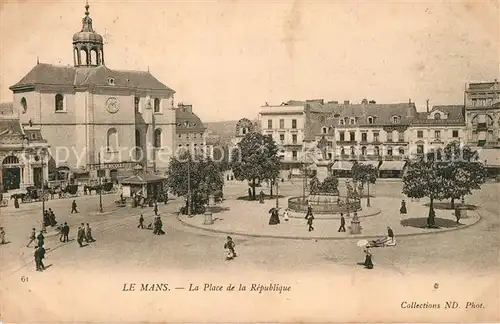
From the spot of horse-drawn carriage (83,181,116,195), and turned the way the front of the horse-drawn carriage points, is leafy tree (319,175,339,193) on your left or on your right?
on your left

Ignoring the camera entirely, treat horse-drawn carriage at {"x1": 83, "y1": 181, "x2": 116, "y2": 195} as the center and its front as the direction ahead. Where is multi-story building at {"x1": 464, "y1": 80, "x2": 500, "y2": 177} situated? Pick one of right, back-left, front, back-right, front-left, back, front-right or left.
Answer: back

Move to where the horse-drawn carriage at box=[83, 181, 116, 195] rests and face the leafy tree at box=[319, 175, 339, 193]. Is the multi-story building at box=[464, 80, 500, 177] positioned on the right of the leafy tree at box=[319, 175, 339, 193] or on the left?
left

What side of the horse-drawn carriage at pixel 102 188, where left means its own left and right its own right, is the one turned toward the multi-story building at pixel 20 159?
front

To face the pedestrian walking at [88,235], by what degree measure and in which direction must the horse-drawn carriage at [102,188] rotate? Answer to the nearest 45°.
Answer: approximately 90° to its left

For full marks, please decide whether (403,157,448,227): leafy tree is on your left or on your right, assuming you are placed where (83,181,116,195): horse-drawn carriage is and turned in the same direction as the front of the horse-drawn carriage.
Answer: on your left

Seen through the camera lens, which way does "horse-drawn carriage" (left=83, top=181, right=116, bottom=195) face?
facing to the left of the viewer

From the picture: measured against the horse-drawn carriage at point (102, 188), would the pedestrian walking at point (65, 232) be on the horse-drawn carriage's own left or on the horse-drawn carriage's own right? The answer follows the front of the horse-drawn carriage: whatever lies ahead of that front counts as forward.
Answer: on the horse-drawn carriage's own left

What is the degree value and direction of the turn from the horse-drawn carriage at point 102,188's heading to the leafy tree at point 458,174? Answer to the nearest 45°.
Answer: approximately 135° to its left
